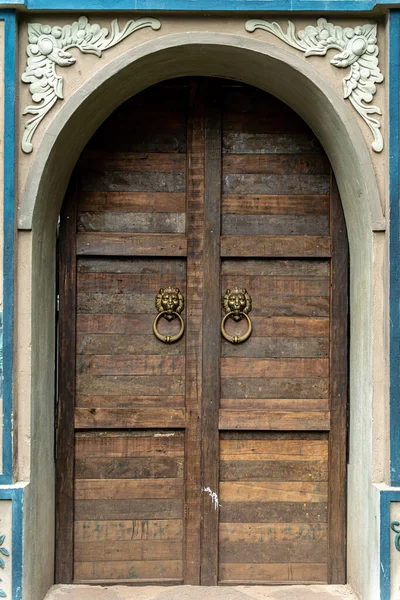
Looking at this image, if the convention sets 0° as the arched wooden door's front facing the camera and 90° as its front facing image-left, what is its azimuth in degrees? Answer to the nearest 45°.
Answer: approximately 0°
